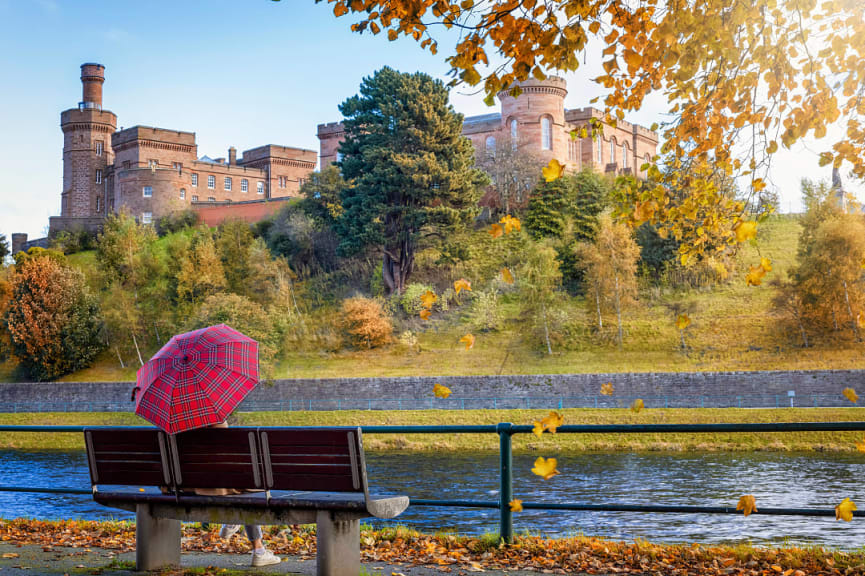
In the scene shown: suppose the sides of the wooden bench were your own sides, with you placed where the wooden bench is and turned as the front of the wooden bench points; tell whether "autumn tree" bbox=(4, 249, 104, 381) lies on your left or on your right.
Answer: on your left

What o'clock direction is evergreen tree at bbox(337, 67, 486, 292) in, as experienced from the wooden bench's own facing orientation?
The evergreen tree is roughly at 11 o'clock from the wooden bench.

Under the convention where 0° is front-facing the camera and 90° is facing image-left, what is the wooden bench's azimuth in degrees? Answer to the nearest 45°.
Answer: approximately 225°

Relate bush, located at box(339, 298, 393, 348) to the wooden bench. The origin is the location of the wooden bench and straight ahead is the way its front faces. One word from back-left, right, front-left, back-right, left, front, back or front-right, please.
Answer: front-left

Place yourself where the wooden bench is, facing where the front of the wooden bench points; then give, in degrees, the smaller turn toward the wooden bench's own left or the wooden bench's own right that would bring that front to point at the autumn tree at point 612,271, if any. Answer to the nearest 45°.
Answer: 0° — it already faces it

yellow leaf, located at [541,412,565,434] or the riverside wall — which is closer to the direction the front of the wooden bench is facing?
the riverside wall

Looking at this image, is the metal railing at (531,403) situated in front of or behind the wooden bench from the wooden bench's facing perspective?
in front

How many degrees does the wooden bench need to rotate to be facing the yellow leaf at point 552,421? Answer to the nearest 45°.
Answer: approximately 45° to its right
